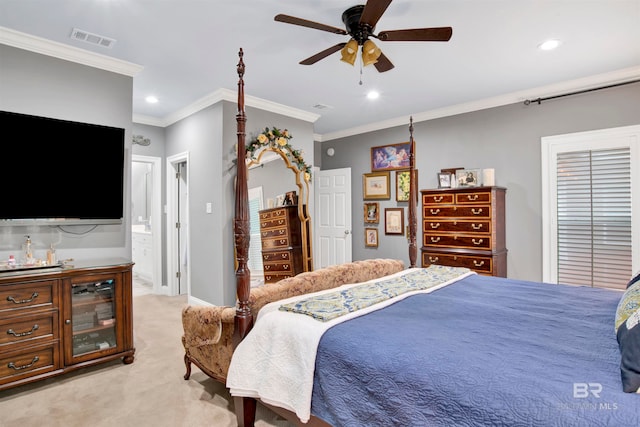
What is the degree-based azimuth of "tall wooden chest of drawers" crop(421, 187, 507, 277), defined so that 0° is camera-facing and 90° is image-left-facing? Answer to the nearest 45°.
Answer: approximately 45°

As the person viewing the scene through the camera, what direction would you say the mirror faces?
facing the viewer and to the right of the viewer

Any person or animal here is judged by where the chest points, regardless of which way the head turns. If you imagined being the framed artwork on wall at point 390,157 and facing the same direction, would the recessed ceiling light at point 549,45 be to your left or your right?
on your left

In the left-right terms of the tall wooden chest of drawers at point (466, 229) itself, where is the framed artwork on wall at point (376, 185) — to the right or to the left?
on its right

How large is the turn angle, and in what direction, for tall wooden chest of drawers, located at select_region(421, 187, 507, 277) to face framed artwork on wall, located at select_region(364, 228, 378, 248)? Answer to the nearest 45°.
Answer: approximately 90° to its right

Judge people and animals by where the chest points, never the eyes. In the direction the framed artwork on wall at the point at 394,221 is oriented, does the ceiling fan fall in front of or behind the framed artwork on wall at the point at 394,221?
in front

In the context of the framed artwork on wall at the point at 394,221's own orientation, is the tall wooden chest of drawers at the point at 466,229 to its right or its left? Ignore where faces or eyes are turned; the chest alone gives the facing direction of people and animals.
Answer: on its left

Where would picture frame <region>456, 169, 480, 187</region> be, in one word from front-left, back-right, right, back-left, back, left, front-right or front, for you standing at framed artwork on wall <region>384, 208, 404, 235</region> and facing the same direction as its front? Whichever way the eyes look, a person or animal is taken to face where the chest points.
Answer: left

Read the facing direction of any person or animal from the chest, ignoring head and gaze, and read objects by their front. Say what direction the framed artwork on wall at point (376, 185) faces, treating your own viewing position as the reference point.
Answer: facing the viewer and to the left of the viewer

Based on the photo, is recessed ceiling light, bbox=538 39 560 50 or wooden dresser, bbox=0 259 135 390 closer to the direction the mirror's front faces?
the recessed ceiling light

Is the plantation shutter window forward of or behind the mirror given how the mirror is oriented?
forward

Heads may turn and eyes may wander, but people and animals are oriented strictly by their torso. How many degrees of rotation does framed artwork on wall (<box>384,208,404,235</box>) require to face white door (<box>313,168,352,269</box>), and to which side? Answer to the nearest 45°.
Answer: approximately 45° to its right

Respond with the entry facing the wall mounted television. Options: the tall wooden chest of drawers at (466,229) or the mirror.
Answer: the tall wooden chest of drawers
